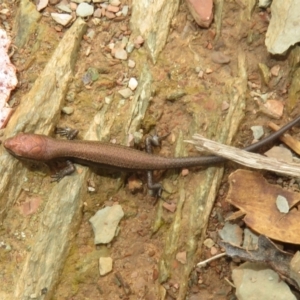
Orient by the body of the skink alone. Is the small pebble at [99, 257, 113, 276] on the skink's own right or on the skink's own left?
on the skink's own left

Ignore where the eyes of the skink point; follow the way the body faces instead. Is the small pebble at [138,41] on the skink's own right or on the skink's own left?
on the skink's own right

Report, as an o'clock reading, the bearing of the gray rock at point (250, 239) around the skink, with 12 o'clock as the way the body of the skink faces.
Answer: The gray rock is roughly at 7 o'clock from the skink.

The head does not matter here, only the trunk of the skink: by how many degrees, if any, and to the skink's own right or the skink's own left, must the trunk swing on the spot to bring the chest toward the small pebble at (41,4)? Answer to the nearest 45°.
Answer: approximately 90° to the skink's own right

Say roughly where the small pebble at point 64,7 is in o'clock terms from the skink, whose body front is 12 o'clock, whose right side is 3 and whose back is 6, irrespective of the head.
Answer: The small pebble is roughly at 3 o'clock from the skink.

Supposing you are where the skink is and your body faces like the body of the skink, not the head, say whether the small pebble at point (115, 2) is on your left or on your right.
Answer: on your right

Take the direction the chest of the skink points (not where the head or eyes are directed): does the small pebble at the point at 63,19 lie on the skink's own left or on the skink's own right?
on the skink's own right

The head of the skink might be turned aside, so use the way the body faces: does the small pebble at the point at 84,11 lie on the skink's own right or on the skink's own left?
on the skink's own right

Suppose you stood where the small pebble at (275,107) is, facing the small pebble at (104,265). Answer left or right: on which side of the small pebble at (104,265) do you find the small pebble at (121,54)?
right

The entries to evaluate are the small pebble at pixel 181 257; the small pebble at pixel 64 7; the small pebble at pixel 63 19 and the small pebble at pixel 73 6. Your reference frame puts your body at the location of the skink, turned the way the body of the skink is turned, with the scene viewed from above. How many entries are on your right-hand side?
3

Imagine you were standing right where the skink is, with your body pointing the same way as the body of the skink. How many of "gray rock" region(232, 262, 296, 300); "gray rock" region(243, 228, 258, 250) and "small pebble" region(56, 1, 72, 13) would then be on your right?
1

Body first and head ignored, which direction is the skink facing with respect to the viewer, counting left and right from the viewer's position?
facing to the left of the viewer

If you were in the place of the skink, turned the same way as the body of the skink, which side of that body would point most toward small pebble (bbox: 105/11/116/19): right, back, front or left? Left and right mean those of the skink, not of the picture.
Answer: right

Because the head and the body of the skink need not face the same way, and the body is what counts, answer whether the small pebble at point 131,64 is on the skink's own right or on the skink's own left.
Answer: on the skink's own right
